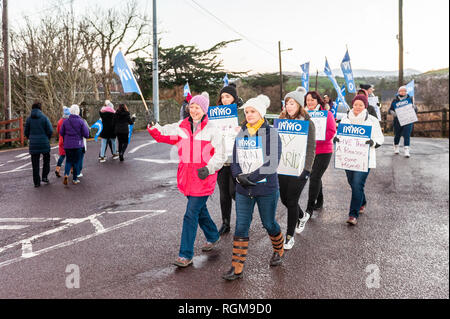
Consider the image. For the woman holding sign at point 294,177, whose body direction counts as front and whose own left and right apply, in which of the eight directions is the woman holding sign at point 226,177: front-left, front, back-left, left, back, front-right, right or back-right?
right

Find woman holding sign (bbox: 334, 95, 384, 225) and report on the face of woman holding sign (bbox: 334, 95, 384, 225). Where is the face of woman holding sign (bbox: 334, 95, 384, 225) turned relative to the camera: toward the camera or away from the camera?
toward the camera

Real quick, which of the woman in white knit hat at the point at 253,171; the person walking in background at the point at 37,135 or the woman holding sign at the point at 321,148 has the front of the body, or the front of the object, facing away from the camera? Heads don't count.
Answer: the person walking in background

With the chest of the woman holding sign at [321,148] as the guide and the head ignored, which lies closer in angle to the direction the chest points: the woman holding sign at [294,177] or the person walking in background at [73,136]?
the woman holding sign

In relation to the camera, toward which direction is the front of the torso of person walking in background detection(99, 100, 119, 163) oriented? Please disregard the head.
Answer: away from the camera

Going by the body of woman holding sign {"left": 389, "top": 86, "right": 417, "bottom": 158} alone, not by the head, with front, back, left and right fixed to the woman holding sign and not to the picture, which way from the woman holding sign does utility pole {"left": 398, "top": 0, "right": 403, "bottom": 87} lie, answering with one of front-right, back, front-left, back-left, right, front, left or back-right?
back

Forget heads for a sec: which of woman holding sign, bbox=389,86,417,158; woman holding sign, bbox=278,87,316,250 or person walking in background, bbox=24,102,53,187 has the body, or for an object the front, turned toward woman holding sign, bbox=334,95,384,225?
woman holding sign, bbox=389,86,417,158

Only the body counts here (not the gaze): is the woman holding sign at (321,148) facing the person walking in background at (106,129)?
no

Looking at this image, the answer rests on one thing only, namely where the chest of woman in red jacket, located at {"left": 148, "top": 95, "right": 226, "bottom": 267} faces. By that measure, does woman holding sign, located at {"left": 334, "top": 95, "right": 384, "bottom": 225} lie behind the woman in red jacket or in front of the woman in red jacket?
behind

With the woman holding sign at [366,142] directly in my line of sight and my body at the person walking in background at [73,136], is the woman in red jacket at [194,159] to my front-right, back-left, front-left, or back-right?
front-right

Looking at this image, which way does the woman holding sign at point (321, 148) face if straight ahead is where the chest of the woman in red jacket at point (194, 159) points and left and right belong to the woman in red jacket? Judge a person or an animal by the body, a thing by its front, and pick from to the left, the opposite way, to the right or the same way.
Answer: the same way

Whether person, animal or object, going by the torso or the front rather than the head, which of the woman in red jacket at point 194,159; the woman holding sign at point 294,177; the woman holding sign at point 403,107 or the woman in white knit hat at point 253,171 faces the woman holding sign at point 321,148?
the woman holding sign at point 403,107

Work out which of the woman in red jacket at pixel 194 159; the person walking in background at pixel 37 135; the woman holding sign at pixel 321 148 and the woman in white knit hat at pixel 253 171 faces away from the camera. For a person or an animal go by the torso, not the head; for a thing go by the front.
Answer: the person walking in background

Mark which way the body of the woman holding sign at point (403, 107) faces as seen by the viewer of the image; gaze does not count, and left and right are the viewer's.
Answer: facing the viewer

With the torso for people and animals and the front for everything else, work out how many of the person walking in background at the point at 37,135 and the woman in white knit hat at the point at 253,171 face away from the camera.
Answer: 1

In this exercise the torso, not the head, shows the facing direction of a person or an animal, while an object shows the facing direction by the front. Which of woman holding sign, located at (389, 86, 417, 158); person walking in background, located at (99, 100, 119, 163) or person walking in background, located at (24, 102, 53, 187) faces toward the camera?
the woman holding sign
